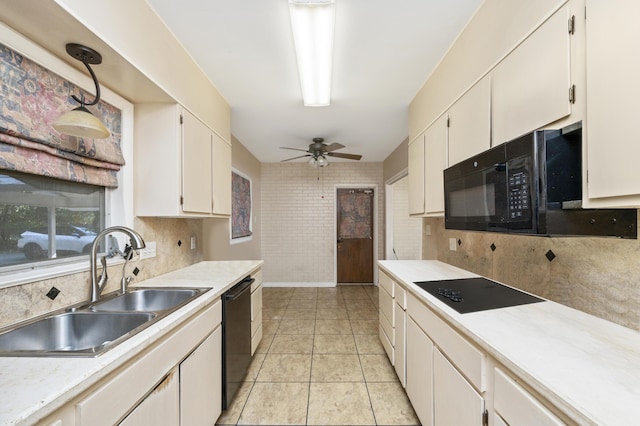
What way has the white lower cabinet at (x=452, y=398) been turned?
to the viewer's left

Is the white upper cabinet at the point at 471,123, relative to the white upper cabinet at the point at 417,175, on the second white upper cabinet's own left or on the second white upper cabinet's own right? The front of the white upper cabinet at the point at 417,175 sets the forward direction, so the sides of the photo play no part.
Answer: on the second white upper cabinet's own left

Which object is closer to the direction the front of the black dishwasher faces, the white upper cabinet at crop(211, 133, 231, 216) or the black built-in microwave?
the black built-in microwave

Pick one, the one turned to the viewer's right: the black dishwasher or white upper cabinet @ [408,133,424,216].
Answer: the black dishwasher

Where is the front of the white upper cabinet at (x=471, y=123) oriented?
to the viewer's left

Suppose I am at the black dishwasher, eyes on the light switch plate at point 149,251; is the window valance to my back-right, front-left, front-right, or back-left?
front-left

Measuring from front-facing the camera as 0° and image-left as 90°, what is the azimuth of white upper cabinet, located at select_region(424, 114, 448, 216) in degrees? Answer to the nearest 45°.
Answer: approximately 90°

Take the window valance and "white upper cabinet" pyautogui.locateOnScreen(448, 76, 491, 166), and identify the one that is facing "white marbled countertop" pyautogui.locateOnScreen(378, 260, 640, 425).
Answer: the window valance

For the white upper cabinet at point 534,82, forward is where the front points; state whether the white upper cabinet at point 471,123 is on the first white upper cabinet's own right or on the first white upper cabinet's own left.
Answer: on the first white upper cabinet's own right

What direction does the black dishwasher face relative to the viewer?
to the viewer's right
